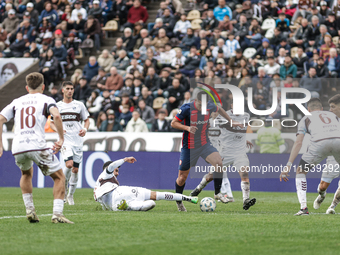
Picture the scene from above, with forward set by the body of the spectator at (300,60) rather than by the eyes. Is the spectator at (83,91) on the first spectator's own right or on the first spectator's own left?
on the first spectator's own right

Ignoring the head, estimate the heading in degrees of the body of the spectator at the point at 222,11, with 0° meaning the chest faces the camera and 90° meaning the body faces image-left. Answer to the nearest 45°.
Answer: approximately 0°

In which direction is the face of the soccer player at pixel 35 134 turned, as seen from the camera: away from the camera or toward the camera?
away from the camera

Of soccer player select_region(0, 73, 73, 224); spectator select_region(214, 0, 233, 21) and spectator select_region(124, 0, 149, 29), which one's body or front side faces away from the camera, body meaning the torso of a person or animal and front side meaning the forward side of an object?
the soccer player

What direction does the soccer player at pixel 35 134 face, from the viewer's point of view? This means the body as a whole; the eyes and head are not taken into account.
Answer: away from the camera

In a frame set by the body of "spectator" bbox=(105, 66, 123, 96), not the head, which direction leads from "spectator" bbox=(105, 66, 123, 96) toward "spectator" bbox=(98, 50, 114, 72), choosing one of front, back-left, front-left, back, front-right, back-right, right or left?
back

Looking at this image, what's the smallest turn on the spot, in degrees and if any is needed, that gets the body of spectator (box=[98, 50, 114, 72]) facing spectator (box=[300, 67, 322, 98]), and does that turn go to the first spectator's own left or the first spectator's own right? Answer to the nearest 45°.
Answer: approximately 45° to the first spectator's own left

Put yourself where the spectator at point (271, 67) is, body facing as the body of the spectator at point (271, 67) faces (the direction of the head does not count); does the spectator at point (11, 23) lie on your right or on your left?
on your right
